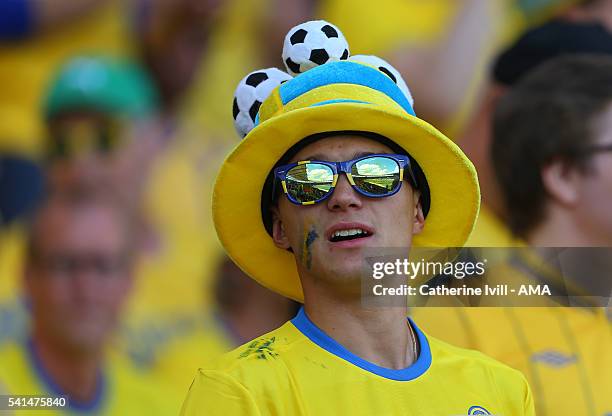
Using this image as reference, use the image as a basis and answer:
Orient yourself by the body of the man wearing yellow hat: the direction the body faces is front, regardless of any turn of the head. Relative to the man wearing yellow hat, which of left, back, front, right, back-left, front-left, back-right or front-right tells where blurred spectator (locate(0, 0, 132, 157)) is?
back-right

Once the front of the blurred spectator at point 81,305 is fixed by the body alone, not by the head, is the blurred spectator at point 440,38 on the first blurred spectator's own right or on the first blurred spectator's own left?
on the first blurred spectator's own left

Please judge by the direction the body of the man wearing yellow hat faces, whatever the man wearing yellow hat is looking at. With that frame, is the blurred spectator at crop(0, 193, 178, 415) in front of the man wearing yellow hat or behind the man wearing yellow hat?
behind
